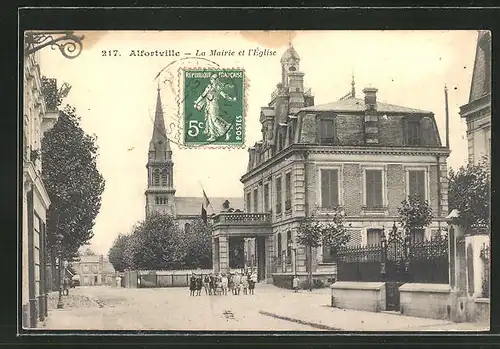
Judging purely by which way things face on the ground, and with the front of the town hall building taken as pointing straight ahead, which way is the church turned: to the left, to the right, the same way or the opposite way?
the same way

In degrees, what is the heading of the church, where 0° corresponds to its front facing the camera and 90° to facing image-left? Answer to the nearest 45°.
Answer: approximately 90°
